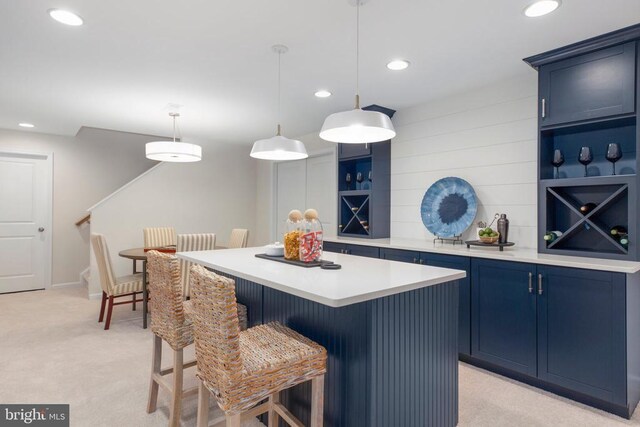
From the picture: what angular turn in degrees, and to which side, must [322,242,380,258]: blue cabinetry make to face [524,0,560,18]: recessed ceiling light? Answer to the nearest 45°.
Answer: approximately 90° to its left

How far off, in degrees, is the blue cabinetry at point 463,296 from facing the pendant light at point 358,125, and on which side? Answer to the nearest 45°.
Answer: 0° — it already faces it

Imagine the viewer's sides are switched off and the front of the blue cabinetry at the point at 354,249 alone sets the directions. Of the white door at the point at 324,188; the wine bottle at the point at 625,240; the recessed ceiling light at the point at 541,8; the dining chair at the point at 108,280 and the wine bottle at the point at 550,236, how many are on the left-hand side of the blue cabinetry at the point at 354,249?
3

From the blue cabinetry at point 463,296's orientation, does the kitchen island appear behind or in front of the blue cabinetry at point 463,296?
in front

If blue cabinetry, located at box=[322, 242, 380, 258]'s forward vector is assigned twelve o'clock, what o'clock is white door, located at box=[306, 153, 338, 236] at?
The white door is roughly at 4 o'clock from the blue cabinetry.

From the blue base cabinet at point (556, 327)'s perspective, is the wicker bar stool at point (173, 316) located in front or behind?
in front

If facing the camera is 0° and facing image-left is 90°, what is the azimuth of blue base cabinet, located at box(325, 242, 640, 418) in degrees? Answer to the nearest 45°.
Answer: approximately 45°

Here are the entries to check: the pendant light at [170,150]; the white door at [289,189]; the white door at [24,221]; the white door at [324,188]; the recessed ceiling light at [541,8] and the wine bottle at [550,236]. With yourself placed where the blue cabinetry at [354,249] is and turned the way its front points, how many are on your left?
2

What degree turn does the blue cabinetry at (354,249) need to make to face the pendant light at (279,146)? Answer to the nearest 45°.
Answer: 0° — it already faces it

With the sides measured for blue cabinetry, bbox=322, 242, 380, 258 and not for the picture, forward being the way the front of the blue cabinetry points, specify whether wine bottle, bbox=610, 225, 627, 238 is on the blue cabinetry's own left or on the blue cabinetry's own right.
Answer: on the blue cabinetry's own left
